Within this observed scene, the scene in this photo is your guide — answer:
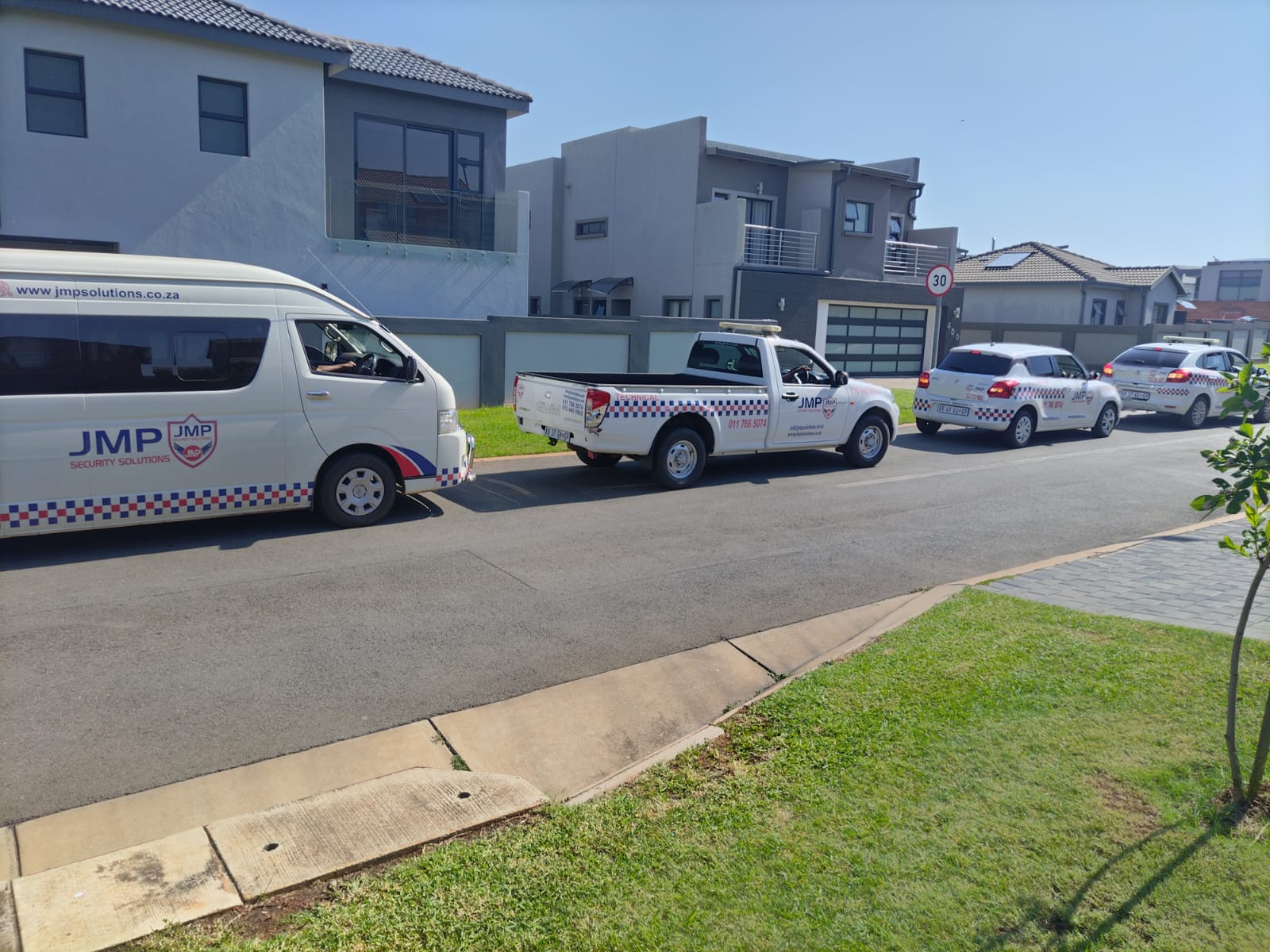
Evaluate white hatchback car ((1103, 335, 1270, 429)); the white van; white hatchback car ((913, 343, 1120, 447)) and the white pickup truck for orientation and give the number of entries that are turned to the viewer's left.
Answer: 0

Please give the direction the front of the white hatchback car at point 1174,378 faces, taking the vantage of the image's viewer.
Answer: facing away from the viewer and to the right of the viewer

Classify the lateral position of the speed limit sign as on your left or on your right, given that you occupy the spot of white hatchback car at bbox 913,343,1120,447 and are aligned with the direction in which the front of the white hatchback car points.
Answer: on your left

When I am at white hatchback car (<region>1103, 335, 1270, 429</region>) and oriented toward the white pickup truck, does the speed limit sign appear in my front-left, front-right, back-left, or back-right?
front-right

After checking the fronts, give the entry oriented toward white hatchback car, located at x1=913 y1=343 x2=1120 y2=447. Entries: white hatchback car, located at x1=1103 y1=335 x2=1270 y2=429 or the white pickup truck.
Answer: the white pickup truck

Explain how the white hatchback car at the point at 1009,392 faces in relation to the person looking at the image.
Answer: facing away from the viewer and to the right of the viewer

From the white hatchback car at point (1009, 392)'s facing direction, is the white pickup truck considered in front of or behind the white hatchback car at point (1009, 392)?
behind

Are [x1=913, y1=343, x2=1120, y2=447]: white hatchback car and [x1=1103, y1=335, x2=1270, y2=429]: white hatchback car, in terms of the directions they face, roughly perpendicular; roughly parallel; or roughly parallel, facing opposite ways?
roughly parallel

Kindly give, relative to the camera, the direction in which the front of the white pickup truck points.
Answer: facing away from the viewer and to the right of the viewer

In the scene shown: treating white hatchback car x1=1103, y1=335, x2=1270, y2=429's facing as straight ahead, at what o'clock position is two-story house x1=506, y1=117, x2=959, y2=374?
The two-story house is roughly at 8 o'clock from the white hatchback car.

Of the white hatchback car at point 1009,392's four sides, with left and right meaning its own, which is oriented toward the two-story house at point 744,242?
left

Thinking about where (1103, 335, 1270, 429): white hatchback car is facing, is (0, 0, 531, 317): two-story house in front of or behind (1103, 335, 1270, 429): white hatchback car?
behind

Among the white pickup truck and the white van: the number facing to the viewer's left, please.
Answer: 0

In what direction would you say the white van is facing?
to the viewer's right

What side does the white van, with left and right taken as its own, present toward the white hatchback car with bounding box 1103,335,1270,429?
front

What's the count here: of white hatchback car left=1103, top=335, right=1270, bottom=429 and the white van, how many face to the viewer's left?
0

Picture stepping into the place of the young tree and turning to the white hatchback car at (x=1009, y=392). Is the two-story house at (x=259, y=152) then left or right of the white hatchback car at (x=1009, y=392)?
left

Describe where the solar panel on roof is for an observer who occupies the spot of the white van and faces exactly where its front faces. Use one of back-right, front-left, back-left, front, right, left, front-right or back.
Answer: front-left

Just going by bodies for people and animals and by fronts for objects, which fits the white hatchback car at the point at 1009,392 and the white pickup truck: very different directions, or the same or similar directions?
same or similar directions

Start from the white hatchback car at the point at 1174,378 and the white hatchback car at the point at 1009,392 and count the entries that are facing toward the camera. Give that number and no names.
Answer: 0
